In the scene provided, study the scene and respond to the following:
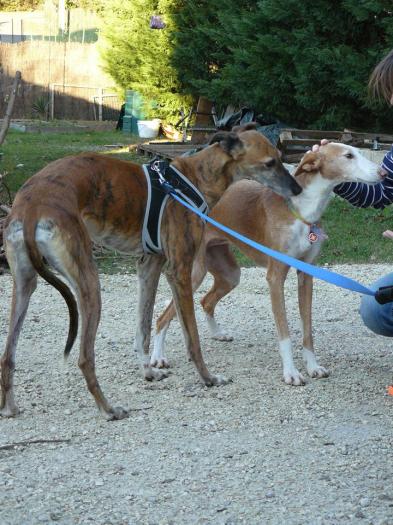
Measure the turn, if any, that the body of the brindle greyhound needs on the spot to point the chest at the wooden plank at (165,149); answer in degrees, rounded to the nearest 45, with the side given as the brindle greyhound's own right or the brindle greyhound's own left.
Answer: approximately 45° to the brindle greyhound's own left

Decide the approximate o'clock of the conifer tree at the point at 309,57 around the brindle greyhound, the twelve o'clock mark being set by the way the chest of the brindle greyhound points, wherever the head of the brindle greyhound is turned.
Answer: The conifer tree is roughly at 11 o'clock from the brindle greyhound.

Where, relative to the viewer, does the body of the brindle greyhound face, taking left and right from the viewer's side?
facing away from the viewer and to the right of the viewer

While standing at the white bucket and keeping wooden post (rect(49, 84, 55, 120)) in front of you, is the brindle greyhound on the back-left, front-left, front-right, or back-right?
back-left

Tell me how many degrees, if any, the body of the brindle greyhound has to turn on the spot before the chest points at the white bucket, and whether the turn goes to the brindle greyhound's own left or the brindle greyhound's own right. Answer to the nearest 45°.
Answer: approximately 45° to the brindle greyhound's own left

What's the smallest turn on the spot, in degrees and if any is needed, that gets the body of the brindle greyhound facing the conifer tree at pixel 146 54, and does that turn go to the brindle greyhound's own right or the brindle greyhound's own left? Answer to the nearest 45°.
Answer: approximately 45° to the brindle greyhound's own left
